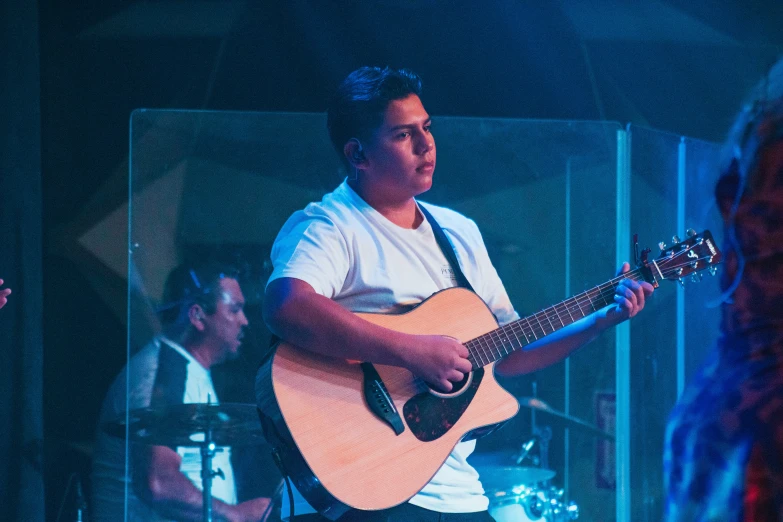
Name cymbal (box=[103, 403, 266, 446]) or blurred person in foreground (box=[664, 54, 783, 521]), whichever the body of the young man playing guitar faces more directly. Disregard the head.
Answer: the blurred person in foreground

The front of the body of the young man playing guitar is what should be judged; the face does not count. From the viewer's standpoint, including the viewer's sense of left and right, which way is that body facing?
facing the viewer and to the right of the viewer

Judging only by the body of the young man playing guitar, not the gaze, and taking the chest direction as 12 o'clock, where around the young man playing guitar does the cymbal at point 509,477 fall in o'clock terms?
The cymbal is roughly at 8 o'clock from the young man playing guitar.

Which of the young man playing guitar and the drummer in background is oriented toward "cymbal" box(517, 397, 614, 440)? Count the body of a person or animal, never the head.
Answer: the drummer in background

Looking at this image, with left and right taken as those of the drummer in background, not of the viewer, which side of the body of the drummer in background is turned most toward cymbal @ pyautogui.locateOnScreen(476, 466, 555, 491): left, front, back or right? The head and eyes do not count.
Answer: front

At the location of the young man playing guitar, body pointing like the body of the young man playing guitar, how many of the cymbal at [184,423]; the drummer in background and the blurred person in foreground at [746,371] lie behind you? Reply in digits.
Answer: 2

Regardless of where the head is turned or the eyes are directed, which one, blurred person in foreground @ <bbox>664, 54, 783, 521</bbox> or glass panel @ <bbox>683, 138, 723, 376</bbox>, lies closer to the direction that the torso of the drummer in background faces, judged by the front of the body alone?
the glass panel

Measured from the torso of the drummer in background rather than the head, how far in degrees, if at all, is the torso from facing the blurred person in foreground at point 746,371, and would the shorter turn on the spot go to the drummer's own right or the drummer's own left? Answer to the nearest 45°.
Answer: approximately 90° to the drummer's own right

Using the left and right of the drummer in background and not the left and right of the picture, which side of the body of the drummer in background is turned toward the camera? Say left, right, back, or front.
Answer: right

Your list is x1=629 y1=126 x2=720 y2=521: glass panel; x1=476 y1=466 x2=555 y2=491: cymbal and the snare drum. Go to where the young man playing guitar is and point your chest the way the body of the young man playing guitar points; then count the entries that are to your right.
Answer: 0

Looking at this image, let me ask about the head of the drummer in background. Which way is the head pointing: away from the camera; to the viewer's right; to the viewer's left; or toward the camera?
to the viewer's right

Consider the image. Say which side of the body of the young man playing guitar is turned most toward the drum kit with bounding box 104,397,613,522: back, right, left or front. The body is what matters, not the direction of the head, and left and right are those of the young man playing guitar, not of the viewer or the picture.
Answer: back

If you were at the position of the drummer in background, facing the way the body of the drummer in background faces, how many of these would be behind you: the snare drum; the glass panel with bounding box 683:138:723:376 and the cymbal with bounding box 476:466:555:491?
0

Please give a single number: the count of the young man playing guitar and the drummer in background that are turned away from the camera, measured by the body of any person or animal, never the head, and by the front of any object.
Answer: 0

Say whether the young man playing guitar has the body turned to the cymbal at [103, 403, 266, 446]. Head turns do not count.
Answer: no
